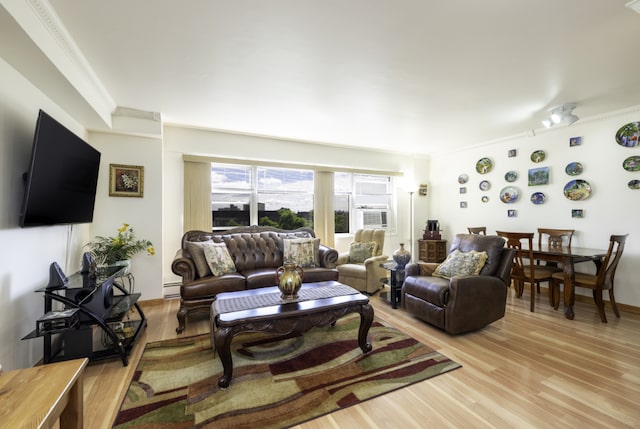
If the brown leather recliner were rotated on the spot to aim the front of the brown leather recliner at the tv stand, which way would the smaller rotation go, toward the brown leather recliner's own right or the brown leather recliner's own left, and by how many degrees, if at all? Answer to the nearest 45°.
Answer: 0° — it already faces it

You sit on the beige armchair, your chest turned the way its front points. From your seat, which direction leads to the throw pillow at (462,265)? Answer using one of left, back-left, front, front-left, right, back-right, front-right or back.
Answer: left

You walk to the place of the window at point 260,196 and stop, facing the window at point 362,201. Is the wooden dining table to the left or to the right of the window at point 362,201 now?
right

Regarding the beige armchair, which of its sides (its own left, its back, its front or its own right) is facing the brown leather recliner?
left

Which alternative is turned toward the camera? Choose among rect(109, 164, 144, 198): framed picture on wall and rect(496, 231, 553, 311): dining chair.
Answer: the framed picture on wall

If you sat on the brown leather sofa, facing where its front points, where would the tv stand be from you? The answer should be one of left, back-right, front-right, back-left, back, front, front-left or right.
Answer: right

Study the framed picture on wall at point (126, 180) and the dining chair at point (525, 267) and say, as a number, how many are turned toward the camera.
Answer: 1

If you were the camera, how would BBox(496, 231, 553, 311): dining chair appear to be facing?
facing away from the viewer and to the right of the viewer

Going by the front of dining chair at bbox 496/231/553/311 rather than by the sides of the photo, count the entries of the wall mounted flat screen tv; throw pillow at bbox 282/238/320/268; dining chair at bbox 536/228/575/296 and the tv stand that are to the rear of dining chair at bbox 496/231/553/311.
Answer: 3

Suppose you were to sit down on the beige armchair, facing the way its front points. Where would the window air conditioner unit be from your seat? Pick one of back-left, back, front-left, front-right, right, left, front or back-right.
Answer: back-right

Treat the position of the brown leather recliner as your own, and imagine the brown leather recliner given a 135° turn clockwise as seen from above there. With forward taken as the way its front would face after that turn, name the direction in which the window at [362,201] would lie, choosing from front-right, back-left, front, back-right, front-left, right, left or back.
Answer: front-left

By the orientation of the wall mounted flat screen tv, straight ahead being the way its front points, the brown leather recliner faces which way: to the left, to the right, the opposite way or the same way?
the opposite way

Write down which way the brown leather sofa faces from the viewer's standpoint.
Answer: facing the viewer and to the right of the viewer

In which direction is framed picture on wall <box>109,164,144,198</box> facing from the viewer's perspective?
toward the camera

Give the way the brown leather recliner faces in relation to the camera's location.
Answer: facing the viewer and to the left of the viewer

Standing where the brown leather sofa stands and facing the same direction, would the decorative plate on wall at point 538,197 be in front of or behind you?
in front

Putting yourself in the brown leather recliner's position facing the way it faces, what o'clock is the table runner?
The table runner is roughly at 12 o'clock from the brown leather recliner.

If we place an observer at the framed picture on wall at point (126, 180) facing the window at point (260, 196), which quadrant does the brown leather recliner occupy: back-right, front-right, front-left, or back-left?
front-right
